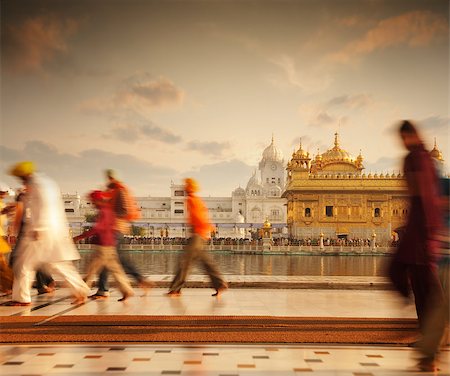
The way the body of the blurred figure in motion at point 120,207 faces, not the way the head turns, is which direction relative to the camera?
to the viewer's left

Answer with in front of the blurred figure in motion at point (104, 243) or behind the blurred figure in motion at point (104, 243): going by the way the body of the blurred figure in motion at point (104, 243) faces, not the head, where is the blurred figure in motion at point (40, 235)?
in front

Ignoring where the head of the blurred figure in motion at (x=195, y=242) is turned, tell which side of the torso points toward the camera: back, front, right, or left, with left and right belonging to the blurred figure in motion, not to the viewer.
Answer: left

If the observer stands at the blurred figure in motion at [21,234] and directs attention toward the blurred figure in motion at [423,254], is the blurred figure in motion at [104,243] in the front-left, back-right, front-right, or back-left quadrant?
front-left

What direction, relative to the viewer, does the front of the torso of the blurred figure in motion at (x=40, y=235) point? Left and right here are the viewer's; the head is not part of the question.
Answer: facing to the left of the viewer

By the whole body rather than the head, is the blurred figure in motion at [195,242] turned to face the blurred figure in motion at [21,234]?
yes
